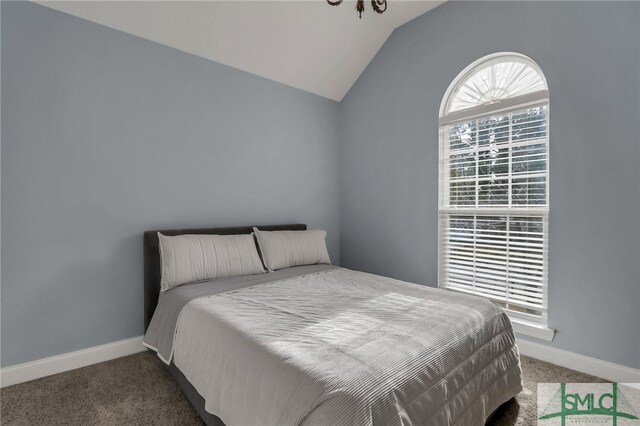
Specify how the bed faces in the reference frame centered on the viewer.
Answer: facing the viewer and to the right of the viewer

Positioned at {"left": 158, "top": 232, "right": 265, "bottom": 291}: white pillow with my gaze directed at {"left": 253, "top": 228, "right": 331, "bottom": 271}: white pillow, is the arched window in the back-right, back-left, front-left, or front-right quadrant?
front-right

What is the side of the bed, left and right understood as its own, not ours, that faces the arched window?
left

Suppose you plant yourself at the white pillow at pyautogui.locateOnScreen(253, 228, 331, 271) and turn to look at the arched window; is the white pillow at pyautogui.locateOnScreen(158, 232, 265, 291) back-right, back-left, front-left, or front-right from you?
back-right
